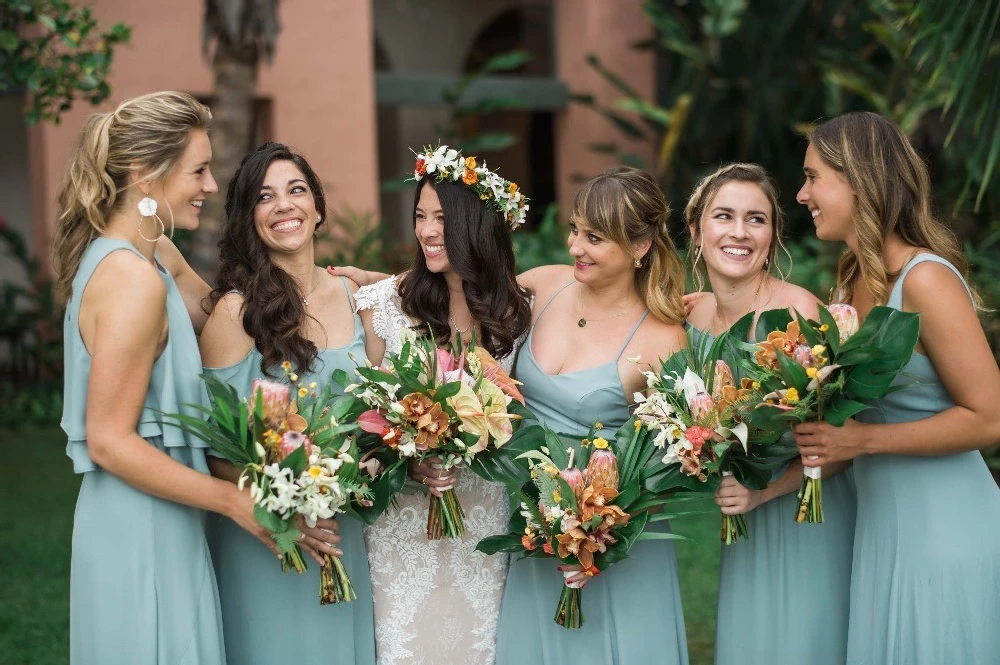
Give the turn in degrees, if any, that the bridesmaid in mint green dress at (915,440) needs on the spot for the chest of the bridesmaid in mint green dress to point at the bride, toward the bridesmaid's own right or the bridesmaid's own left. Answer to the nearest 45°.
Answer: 0° — they already face them

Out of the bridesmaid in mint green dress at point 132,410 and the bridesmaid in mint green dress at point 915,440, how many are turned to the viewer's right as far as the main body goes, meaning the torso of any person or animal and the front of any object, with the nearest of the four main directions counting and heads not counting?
1

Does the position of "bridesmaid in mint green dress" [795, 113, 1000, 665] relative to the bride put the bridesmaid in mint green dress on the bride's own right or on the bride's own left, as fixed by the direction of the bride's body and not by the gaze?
on the bride's own left

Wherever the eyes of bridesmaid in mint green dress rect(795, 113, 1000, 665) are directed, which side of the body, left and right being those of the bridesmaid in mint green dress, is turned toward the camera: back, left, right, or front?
left

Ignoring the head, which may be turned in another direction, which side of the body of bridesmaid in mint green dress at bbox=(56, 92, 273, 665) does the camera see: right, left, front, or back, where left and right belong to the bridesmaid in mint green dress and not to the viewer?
right

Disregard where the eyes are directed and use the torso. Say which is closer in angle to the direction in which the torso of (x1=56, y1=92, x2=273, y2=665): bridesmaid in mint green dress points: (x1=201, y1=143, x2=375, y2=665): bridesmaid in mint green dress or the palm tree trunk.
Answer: the bridesmaid in mint green dress

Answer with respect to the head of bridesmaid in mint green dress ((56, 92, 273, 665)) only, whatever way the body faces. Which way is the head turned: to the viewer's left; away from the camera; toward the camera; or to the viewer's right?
to the viewer's right

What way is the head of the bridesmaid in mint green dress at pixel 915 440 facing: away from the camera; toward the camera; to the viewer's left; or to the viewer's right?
to the viewer's left

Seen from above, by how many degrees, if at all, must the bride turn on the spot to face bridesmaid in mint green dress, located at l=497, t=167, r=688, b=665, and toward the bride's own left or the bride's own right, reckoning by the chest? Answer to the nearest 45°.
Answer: approximately 90° to the bride's own left

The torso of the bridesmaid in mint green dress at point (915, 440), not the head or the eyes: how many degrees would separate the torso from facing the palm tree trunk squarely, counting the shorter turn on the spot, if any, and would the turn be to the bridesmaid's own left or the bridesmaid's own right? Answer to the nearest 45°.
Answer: approximately 45° to the bridesmaid's own right

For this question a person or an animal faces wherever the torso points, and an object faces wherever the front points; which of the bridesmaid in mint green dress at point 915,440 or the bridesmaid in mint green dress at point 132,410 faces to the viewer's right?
the bridesmaid in mint green dress at point 132,410

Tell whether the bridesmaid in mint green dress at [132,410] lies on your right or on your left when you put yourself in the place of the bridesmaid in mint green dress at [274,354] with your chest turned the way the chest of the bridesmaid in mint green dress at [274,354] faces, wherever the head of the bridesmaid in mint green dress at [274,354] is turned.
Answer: on your right

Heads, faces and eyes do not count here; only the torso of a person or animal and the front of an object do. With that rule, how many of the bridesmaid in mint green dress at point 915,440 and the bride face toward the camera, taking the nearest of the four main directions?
1

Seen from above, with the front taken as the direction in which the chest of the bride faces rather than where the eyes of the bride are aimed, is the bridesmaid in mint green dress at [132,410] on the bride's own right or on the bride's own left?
on the bride's own right

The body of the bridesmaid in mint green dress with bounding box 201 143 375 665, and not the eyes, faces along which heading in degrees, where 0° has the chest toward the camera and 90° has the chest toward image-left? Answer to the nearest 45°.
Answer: approximately 315°

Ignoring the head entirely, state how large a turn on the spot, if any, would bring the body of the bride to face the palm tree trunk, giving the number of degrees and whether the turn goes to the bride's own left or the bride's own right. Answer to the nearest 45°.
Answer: approximately 180°
